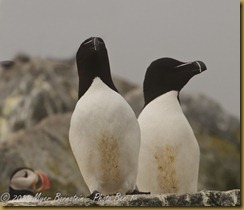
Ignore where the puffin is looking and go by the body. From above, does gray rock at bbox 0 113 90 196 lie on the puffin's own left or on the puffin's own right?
on the puffin's own left

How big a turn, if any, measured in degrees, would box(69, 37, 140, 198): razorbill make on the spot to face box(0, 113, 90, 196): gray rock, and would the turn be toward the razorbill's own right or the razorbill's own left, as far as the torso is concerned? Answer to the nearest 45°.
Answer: approximately 180°

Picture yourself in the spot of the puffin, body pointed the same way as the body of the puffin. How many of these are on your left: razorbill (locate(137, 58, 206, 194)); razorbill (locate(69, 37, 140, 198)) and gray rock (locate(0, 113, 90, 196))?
1

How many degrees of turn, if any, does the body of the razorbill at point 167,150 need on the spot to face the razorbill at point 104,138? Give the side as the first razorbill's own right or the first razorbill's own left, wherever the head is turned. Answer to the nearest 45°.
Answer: approximately 90° to the first razorbill's own right

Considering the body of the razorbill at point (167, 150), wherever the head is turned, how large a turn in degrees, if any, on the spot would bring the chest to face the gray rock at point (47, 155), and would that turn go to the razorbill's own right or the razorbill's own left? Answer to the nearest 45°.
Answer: approximately 180°

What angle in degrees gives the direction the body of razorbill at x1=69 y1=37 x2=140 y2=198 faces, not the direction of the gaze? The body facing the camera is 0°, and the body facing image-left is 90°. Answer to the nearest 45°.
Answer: approximately 0°

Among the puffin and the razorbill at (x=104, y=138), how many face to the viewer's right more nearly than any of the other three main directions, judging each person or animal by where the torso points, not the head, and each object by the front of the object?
1

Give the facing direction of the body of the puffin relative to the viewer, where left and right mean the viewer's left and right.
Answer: facing to the right of the viewer
